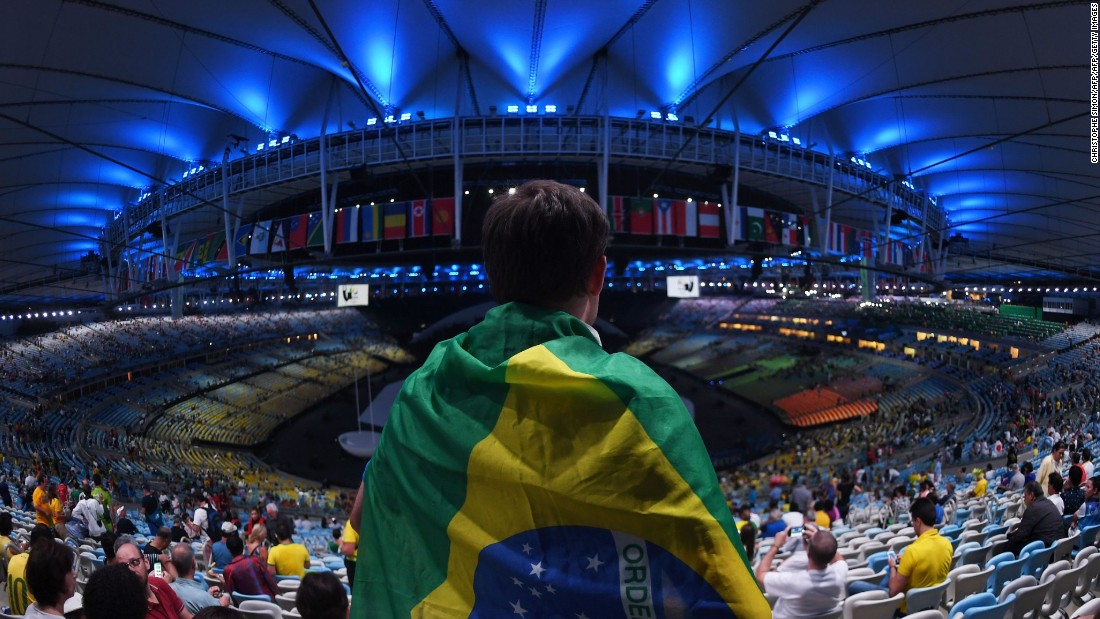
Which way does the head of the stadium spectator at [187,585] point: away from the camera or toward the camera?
away from the camera

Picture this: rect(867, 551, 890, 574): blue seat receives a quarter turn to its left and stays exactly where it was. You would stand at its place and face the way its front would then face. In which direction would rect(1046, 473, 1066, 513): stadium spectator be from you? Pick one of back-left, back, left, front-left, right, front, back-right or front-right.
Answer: back

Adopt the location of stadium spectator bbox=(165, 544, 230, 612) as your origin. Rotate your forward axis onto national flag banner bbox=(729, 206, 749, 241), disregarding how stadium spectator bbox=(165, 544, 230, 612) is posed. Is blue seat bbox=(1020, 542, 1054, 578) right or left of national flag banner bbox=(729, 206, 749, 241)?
right

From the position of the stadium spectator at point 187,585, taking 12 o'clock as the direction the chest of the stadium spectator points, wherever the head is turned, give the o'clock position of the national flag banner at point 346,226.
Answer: The national flag banner is roughly at 11 o'clock from the stadium spectator.

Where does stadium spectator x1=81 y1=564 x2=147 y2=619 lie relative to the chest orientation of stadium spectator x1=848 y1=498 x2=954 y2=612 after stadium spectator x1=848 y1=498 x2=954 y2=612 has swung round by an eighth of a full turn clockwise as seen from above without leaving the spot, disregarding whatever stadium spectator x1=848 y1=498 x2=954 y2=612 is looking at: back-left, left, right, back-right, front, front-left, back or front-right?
back-left

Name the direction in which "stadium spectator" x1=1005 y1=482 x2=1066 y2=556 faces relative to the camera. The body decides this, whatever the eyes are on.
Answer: to the viewer's left

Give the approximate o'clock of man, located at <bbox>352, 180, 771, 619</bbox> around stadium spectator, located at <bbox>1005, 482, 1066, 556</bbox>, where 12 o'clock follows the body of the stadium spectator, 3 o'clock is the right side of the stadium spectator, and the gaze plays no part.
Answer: The man is roughly at 9 o'clock from the stadium spectator.

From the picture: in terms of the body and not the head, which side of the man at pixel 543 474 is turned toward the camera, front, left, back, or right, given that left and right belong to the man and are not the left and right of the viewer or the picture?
back

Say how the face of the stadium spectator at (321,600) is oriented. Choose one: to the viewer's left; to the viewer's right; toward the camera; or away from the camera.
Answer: away from the camera

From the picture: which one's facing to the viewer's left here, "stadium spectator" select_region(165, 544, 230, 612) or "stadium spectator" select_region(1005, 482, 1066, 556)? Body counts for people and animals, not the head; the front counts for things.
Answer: "stadium spectator" select_region(1005, 482, 1066, 556)

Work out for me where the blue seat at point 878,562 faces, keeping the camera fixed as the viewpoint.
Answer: facing away from the viewer and to the left of the viewer

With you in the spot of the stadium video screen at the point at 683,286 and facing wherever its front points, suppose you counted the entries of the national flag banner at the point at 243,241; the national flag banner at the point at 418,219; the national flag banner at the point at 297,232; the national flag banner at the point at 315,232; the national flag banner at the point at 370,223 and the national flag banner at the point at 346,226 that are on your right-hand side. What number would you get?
6

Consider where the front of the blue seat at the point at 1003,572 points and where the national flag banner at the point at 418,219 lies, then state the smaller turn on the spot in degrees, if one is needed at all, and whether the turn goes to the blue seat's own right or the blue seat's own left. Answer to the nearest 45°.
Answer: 0° — it already faces it

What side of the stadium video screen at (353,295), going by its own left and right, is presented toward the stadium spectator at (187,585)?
front

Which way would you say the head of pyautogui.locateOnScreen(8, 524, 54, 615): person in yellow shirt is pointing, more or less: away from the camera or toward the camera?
away from the camera

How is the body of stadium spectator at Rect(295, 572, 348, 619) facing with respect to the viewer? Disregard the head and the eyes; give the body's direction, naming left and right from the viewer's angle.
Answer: facing away from the viewer

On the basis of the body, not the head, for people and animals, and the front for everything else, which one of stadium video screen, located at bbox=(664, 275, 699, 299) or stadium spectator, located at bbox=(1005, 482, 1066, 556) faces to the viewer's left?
the stadium spectator
